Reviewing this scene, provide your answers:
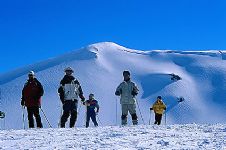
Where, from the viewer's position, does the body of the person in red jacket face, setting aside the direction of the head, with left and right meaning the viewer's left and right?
facing the viewer

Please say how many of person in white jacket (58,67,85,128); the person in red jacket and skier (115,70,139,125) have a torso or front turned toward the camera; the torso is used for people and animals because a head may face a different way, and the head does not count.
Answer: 3

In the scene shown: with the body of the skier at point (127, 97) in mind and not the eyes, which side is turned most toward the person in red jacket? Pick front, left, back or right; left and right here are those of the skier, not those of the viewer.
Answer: right

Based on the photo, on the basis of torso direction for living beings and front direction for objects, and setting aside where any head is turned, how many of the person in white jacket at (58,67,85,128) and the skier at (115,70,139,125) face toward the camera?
2

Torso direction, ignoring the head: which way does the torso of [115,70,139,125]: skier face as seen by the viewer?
toward the camera

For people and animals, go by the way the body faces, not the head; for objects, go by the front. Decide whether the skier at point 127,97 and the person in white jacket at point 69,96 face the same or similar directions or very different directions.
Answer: same or similar directions

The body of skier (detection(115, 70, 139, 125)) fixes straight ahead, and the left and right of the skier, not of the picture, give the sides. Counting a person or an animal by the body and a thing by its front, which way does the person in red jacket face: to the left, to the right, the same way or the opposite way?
the same way

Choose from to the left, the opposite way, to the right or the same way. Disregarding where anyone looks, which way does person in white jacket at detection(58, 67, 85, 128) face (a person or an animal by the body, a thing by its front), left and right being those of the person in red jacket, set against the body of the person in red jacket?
the same way
